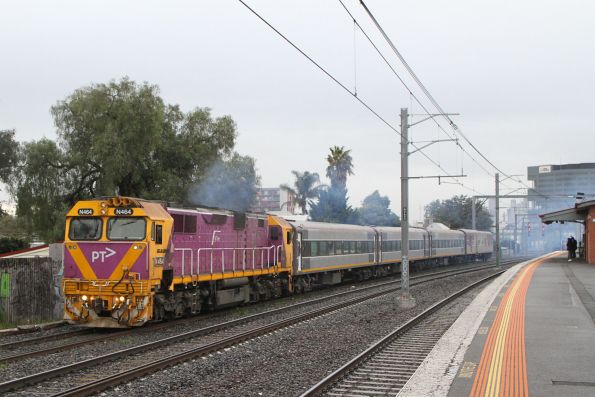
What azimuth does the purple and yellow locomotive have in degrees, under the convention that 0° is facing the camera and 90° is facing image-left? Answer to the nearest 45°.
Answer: approximately 45°

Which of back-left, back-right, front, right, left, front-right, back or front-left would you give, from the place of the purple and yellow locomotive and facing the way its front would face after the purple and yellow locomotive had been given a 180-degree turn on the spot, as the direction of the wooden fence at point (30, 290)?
back

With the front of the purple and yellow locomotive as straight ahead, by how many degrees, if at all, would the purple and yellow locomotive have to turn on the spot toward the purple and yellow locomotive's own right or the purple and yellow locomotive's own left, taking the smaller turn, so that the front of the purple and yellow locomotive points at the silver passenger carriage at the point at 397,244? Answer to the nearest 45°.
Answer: approximately 180°

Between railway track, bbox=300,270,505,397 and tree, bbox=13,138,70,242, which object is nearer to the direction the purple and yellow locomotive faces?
the railway track

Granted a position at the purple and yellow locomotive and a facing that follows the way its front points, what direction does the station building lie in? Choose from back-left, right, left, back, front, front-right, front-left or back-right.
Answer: back

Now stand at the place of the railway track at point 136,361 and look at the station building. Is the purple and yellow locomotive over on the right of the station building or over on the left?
left

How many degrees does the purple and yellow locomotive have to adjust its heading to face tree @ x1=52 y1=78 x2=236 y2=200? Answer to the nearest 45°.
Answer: approximately 135° to its right

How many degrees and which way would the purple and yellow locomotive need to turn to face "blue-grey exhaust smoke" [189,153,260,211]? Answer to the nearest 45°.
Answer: approximately 135° to its right

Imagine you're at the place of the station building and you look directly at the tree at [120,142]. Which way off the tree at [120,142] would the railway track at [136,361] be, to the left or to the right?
left

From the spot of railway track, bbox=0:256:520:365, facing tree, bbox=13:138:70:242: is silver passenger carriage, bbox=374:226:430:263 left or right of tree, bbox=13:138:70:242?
right

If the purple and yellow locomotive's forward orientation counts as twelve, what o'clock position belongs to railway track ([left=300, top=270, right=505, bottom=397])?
The railway track is roughly at 9 o'clock from the purple and yellow locomotive.
